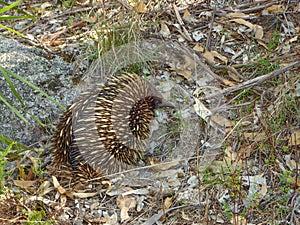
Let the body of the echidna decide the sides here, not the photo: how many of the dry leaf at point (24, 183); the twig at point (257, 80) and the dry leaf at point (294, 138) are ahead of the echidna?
2

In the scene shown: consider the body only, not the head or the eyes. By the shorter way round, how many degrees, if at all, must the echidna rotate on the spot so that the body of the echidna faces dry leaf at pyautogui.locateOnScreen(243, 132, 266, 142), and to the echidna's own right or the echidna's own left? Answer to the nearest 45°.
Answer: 0° — it already faces it

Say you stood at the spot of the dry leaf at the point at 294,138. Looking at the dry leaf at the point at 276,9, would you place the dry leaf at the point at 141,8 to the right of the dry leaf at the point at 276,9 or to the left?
left

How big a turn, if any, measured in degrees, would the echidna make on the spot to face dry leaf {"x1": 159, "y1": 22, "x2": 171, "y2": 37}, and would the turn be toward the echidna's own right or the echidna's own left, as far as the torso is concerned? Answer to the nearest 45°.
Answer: approximately 45° to the echidna's own left

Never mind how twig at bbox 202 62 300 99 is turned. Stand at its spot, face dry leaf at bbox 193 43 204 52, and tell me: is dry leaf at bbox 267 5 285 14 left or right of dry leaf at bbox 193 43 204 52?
right

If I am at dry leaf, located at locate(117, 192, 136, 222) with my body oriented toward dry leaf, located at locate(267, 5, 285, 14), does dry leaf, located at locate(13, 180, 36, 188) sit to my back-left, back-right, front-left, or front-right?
back-left

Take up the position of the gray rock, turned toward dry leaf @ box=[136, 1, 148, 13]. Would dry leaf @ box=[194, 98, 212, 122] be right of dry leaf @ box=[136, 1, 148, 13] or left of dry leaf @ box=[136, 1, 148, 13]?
right

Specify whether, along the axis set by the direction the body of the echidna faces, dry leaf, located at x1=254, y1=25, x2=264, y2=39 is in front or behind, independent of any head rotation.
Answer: in front

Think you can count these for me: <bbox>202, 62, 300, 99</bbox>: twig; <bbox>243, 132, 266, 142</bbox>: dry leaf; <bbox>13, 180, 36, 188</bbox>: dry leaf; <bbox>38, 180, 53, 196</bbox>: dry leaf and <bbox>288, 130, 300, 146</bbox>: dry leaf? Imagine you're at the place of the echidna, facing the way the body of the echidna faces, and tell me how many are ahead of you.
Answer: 3

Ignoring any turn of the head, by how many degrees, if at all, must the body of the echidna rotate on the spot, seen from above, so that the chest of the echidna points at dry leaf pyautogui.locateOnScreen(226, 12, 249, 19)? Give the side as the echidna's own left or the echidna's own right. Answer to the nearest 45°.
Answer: approximately 45° to the echidna's own left

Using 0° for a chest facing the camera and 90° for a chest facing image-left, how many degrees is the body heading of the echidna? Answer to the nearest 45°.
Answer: approximately 270°

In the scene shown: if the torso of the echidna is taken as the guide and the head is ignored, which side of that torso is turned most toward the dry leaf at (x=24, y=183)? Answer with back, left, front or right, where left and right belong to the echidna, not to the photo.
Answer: back

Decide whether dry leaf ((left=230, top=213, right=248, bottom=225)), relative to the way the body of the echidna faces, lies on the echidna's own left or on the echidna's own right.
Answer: on the echidna's own right

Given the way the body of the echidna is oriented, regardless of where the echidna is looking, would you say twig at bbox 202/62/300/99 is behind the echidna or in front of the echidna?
in front

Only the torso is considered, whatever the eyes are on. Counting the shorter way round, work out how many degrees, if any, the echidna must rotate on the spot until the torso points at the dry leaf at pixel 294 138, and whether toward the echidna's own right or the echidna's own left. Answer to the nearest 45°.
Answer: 0° — it already faces it

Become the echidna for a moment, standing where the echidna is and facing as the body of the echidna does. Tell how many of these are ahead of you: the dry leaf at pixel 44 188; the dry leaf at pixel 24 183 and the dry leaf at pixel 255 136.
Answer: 1

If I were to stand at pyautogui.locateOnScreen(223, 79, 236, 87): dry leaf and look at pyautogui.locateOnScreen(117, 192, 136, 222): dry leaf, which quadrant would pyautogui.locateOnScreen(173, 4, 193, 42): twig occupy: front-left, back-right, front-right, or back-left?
back-right
